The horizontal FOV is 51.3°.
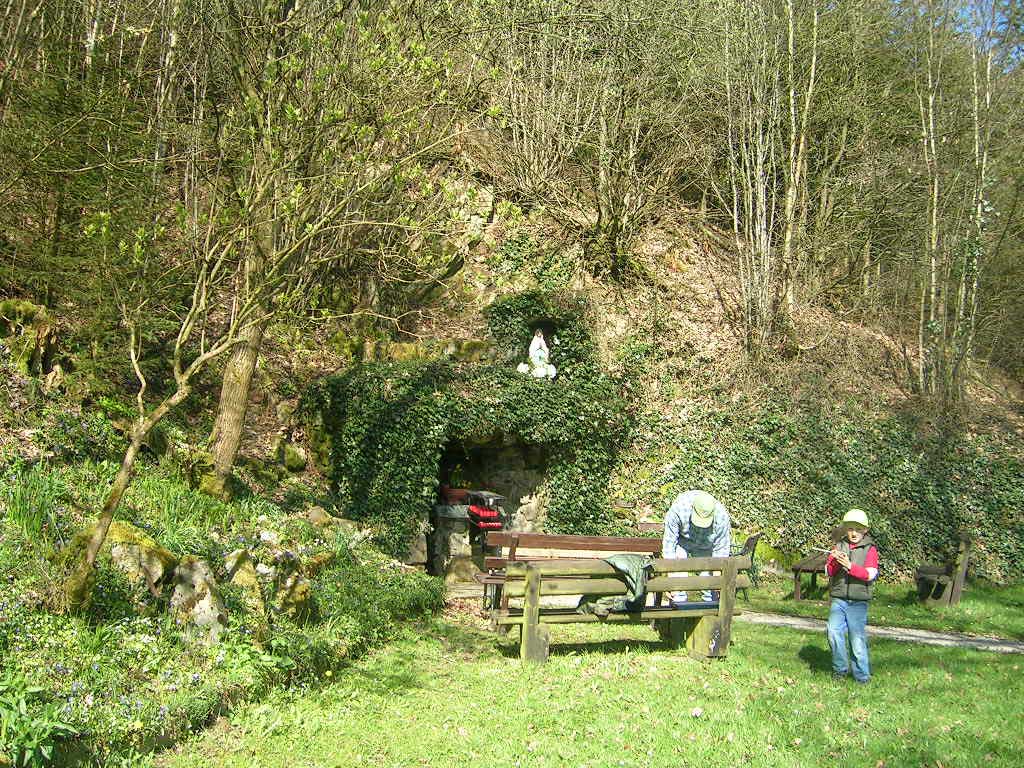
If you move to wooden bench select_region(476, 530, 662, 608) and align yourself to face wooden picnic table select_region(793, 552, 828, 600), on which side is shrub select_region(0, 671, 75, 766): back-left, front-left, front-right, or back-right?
back-right

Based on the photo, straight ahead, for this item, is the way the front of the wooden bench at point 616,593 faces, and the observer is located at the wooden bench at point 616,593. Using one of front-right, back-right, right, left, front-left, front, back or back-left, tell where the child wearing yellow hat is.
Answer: right

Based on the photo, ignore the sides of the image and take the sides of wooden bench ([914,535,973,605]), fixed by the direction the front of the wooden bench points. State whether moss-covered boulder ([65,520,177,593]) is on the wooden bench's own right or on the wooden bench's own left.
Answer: on the wooden bench's own left

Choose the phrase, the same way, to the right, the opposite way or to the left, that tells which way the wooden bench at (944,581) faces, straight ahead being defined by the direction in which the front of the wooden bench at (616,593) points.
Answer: to the left

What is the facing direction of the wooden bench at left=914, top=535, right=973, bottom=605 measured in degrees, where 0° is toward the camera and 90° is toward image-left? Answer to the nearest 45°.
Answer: approximately 90°

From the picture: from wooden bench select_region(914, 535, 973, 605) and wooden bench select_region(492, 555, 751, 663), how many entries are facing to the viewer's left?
1

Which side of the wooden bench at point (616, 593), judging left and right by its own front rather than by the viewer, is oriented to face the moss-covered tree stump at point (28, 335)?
left

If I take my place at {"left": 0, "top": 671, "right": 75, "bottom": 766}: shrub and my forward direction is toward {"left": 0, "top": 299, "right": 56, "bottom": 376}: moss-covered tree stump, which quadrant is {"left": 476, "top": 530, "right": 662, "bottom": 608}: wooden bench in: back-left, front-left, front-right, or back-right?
front-right

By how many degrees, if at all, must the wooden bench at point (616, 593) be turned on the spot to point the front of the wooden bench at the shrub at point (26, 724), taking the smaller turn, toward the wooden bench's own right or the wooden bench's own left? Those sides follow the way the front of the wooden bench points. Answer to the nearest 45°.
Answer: approximately 135° to the wooden bench's own left

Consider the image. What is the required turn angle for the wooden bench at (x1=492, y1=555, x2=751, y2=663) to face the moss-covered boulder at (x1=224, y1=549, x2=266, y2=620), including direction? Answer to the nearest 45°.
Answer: approximately 90° to its left

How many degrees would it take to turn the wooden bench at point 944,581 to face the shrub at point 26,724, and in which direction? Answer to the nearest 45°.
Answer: approximately 90° to its left

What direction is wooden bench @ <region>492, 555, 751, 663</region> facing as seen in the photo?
away from the camera
